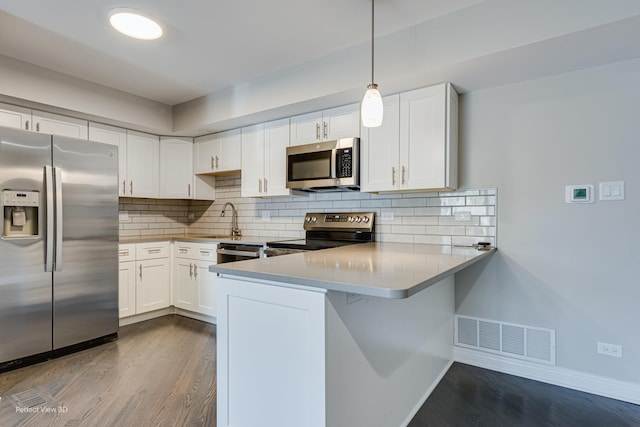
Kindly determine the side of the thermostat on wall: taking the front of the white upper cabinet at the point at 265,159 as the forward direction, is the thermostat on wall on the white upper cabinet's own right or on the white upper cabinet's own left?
on the white upper cabinet's own left

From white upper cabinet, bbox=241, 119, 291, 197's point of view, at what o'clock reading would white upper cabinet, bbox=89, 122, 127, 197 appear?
white upper cabinet, bbox=89, 122, 127, 197 is roughly at 2 o'clock from white upper cabinet, bbox=241, 119, 291, 197.

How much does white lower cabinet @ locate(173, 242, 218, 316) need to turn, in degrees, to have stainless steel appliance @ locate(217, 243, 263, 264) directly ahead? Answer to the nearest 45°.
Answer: approximately 90° to its left

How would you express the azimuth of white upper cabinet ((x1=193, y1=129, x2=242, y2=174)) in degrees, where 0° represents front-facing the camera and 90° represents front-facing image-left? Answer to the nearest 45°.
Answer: approximately 45°

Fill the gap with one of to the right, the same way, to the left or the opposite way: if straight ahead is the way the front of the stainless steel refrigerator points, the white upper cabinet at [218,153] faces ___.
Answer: to the right

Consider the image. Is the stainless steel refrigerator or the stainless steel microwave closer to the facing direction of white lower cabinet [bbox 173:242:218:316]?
the stainless steel refrigerator

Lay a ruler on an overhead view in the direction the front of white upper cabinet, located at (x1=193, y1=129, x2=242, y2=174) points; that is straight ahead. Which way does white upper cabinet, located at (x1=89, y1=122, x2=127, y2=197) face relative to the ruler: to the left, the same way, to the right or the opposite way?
to the left
